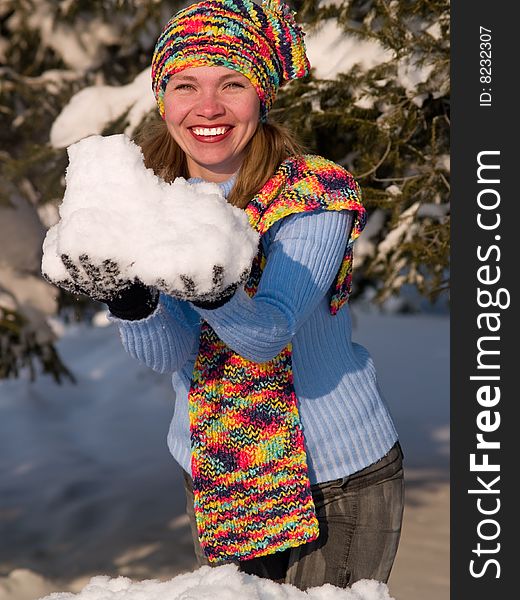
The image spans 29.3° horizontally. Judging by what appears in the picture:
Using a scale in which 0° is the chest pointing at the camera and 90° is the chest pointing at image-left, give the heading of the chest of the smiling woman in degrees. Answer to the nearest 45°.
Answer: approximately 45°
